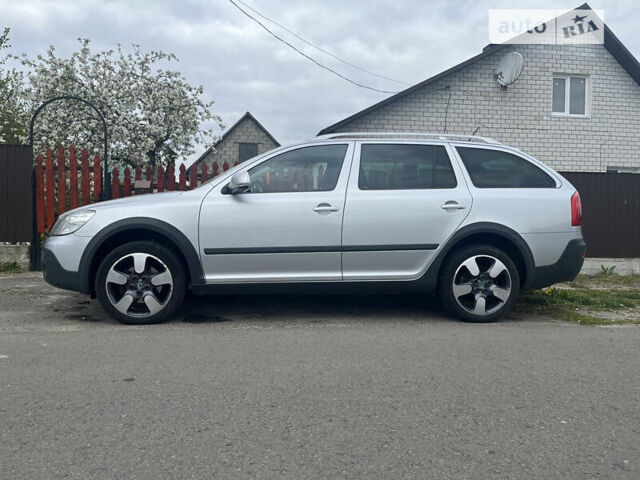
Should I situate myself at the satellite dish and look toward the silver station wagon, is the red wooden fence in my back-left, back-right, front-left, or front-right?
front-right

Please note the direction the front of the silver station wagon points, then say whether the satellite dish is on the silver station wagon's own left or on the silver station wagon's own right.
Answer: on the silver station wagon's own right

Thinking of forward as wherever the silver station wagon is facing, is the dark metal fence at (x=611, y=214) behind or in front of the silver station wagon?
behind

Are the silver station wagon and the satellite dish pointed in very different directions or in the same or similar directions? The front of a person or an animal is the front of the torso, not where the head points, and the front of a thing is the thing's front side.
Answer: same or similar directions

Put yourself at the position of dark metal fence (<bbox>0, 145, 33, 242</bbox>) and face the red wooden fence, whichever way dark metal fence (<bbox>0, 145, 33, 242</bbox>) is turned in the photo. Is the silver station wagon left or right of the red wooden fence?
right

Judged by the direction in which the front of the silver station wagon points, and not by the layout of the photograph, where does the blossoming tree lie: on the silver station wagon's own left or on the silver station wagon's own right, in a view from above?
on the silver station wagon's own right

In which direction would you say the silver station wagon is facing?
to the viewer's left

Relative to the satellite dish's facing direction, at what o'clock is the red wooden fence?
The red wooden fence is roughly at 12 o'clock from the satellite dish.

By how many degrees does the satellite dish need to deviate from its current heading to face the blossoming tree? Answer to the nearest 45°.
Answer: approximately 45° to its right

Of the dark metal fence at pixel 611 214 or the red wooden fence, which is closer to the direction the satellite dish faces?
the red wooden fence

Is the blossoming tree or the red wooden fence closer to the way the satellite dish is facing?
the red wooden fence

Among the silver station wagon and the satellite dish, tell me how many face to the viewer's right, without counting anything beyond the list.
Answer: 0

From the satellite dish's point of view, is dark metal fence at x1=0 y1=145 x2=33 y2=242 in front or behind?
in front

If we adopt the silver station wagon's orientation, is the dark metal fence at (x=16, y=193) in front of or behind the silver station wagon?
in front

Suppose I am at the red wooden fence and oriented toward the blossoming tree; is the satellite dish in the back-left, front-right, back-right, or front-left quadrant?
front-right
